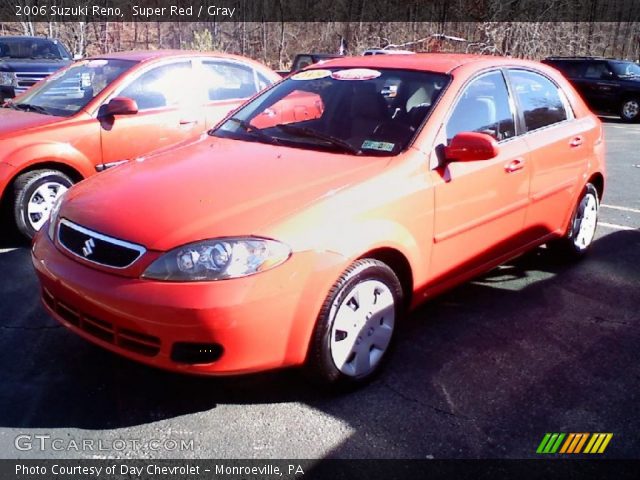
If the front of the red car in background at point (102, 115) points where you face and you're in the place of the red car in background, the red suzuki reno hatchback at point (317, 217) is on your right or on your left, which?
on your left

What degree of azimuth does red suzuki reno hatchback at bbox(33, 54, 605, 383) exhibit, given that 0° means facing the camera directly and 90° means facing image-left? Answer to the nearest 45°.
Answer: approximately 45°

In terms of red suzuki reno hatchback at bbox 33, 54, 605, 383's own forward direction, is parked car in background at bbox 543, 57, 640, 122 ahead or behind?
behind

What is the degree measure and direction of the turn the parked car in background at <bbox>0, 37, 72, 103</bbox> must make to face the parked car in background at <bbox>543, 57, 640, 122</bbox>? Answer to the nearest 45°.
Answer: approximately 90° to its left

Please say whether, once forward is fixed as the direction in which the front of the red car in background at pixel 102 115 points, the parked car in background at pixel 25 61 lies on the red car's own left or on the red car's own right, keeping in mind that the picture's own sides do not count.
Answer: on the red car's own right

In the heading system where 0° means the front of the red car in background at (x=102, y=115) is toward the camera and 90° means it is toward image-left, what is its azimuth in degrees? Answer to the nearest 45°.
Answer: approximately 45°

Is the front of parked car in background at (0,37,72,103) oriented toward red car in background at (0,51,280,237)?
yes
